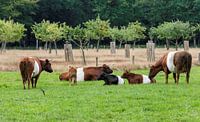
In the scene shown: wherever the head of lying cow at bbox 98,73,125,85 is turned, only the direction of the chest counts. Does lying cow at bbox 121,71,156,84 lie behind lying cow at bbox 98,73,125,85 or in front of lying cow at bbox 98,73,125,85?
behind

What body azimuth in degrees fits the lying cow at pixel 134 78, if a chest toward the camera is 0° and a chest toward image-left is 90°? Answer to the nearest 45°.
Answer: approximately 90°

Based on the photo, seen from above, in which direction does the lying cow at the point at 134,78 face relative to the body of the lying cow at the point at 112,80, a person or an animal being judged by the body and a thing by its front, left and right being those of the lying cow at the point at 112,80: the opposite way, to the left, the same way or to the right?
the same way

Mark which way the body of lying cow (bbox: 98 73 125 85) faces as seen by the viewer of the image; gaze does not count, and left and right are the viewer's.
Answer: facing to the left of the viewer

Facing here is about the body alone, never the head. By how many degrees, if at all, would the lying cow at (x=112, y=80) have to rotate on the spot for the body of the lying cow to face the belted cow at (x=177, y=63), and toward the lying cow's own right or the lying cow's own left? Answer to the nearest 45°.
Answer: approximately 180°
